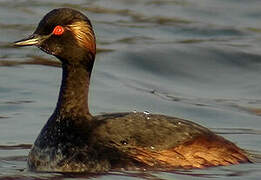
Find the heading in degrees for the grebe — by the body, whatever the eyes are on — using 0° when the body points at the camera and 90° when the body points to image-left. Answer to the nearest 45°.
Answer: approximately 90°
